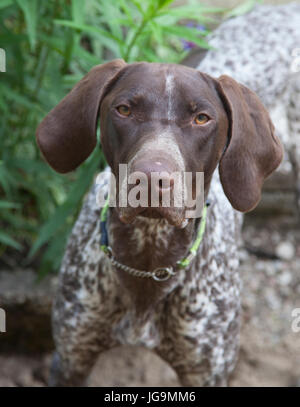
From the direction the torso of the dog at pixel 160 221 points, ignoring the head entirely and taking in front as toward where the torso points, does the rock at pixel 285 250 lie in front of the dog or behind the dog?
behind

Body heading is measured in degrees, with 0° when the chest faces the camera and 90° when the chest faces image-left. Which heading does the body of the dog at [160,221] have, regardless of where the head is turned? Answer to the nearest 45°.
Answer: approximately 0°

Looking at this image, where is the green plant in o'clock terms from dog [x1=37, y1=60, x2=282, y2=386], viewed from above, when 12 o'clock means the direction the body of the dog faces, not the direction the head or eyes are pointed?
The green plant is roughly at 5 o'clock from the dog.
